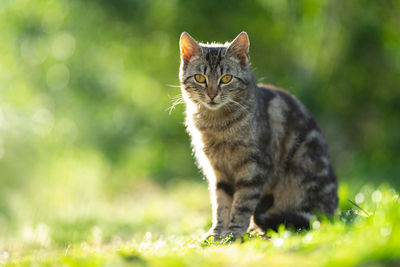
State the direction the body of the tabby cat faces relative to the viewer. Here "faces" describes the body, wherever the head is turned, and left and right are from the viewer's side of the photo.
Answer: facing the viewer and to the left of the viewer
